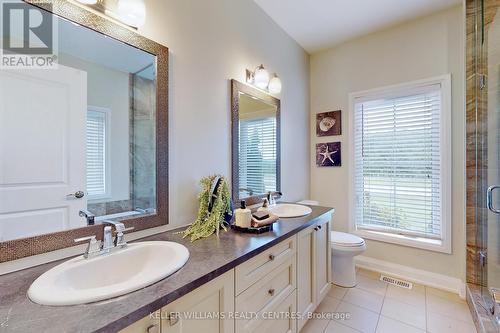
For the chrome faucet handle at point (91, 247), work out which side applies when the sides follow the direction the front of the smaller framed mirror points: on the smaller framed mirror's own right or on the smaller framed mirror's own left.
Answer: on the smaller framed mirror's own right

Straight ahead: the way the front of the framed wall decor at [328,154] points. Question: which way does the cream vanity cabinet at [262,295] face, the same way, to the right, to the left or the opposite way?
to the left

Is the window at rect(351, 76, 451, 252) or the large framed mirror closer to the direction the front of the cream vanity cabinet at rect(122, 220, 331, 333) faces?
the window

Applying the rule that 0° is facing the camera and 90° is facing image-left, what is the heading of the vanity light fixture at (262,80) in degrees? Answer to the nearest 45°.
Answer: approximately 315°

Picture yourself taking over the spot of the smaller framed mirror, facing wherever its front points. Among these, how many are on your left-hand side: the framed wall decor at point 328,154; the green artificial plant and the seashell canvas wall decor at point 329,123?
2

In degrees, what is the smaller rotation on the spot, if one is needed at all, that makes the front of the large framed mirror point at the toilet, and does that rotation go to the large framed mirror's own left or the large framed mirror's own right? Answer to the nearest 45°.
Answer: approximately 45° to the large framed mirror's own left

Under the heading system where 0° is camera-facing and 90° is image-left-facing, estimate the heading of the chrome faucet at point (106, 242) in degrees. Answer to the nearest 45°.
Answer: approximately 315°

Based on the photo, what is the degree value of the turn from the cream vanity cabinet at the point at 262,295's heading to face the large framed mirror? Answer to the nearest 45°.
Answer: approximately 135° to its right
